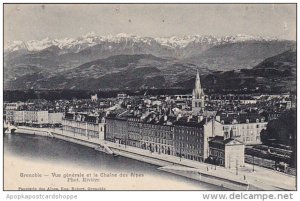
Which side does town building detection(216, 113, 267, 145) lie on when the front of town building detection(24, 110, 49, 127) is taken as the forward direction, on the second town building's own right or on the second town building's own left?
on the second town building's own left

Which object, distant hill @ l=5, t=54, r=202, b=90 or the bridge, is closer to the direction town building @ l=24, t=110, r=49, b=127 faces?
the bridge

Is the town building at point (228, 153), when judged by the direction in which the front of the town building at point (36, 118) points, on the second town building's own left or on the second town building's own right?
on the second town building's own left

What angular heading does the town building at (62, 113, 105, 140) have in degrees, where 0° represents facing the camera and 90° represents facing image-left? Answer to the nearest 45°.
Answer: approximately 45°

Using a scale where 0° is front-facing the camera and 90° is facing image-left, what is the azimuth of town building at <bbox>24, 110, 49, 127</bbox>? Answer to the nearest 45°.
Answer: approximately 45°
